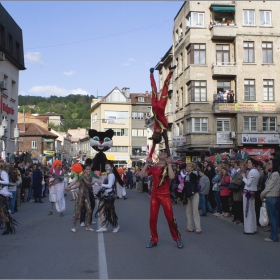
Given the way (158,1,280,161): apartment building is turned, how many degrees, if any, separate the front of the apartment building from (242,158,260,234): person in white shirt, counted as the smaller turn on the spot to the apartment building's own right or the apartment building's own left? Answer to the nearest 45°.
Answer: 0° — it already faces them

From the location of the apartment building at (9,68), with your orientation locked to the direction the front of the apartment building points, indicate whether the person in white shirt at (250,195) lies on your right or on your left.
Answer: on your right

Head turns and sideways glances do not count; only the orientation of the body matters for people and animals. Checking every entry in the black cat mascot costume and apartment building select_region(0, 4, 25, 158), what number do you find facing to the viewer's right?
1

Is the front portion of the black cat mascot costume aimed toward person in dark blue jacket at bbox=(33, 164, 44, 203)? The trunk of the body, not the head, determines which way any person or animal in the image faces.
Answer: no

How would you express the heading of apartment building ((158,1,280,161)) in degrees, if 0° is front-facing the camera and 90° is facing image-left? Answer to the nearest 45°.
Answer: approximately 0°

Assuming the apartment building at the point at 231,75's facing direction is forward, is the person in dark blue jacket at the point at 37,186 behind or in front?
in front

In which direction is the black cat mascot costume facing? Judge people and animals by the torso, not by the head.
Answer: toward the camera

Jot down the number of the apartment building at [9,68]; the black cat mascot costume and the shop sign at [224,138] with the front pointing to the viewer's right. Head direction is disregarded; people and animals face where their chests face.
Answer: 1

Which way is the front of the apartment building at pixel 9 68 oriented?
to the viewer's right

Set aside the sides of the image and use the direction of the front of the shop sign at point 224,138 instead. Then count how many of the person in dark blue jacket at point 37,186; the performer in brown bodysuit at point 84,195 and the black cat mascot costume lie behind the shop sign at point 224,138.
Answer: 0

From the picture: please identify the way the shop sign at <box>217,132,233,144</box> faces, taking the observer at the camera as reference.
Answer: facing the viewer

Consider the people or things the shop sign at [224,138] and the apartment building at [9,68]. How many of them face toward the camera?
1

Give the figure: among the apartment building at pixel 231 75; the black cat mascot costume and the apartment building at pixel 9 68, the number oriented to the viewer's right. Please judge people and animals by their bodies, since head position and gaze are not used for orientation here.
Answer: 1
